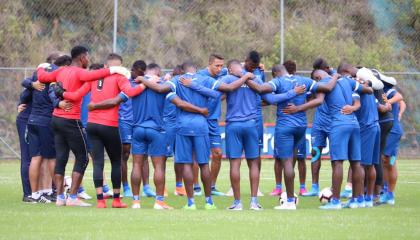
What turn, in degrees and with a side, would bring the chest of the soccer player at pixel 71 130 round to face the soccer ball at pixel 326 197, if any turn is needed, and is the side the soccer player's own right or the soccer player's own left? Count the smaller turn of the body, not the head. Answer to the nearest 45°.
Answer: approximately 45° to the soccer player's own right

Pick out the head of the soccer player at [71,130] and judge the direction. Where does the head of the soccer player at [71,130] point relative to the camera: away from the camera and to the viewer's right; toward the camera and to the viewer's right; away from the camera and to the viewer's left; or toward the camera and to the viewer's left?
away from the camera and to the viewer's right

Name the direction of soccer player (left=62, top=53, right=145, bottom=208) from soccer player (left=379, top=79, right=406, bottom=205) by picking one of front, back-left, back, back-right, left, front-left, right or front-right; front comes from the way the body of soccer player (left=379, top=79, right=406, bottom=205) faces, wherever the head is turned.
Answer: front-left

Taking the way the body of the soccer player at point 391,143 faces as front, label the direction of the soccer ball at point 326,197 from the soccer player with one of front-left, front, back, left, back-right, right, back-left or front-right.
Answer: front-left

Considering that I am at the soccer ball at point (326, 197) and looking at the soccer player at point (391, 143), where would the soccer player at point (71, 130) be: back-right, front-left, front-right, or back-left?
back-left

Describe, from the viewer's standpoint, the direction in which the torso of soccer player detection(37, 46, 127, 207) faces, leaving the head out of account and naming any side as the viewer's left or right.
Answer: facing away from the viewer and to the right of the viewer

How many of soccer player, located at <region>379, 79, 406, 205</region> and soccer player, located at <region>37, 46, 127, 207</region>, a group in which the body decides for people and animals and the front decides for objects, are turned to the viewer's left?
1

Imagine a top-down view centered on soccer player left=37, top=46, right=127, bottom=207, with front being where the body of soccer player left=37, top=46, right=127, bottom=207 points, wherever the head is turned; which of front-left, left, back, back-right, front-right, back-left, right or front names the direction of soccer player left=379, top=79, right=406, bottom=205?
front-right

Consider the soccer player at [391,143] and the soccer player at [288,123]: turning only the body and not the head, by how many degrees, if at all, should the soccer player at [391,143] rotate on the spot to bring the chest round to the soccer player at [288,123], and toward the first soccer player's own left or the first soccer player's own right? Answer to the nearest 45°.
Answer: approximately 45° to the first soccer player's own left

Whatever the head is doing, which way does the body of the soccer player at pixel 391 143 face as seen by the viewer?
to the viewer's left
